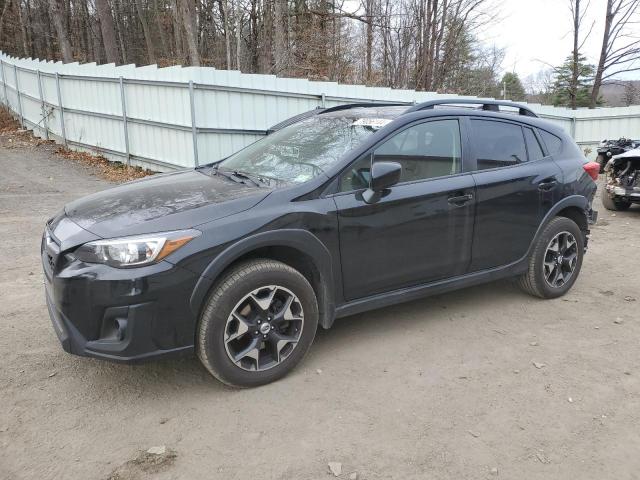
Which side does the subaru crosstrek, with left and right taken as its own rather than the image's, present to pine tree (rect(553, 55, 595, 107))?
back

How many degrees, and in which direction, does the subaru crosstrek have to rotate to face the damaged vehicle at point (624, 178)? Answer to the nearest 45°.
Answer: approximately 180°

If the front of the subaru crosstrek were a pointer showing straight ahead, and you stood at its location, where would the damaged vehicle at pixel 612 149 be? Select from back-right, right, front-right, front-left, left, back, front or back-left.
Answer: back

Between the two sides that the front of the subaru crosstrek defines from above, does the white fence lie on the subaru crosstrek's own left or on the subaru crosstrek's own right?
on the subaru crosstrek's own right

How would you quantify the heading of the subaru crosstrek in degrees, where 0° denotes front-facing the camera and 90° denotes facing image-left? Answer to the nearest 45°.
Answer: approximately 45°
